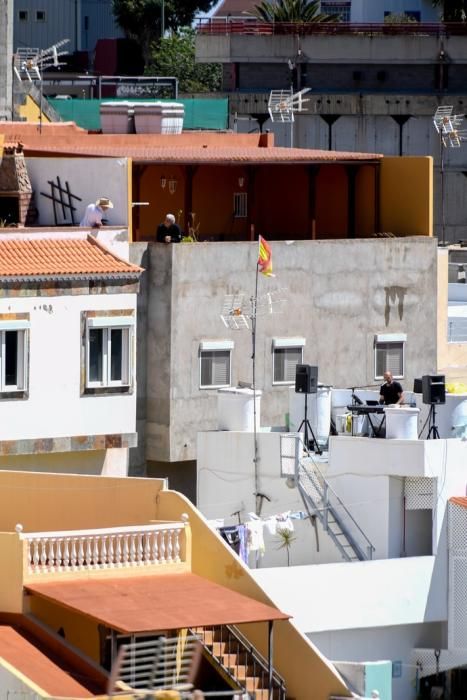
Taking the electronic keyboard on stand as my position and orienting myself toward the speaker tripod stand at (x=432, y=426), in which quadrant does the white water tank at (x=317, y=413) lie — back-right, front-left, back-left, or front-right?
back-left

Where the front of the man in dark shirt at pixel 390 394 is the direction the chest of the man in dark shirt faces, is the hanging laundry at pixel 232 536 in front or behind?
in front

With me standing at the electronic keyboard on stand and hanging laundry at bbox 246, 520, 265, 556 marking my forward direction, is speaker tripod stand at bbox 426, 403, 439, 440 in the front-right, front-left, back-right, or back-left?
back-left

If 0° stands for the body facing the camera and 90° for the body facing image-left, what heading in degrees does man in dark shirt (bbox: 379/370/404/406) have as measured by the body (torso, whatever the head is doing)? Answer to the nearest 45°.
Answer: approximately 45°

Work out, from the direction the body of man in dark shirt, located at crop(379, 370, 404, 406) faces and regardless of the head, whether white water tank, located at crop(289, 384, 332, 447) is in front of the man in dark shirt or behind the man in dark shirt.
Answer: in front

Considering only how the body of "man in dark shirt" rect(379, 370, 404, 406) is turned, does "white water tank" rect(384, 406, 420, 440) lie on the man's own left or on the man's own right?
on the man's own left

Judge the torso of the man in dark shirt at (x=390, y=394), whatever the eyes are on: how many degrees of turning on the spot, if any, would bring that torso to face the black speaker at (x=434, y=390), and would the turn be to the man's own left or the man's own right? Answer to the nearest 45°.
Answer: approximately 90° to the man's own left
